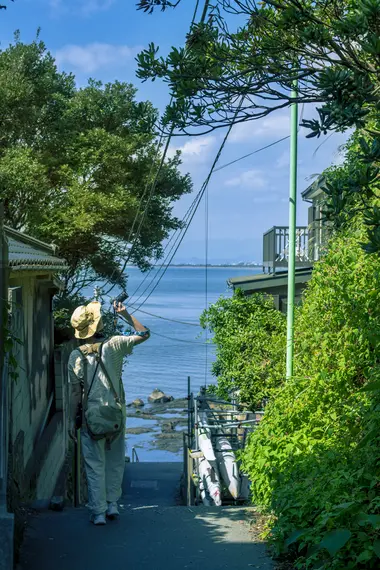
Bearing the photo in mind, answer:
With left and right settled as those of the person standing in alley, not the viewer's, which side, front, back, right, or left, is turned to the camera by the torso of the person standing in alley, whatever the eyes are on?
back

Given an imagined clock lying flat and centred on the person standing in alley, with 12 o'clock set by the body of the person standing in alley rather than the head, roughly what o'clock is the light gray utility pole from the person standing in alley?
The light gray utility pole is roughly at 1 o'clock from the person standing in alley.
